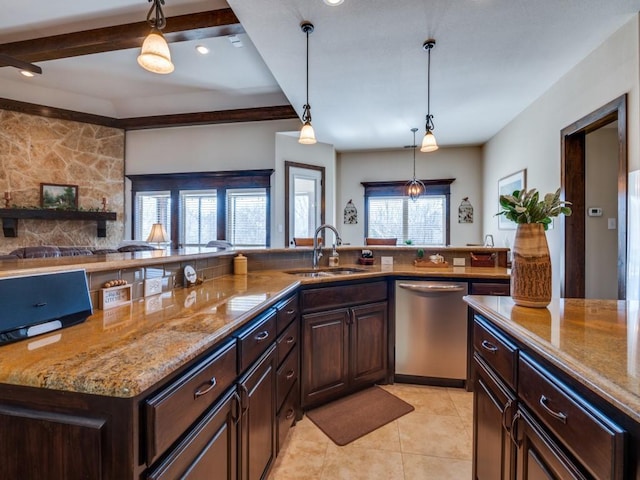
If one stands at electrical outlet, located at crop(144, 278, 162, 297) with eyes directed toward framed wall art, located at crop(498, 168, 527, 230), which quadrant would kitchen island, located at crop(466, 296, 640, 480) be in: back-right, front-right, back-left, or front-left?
front-right

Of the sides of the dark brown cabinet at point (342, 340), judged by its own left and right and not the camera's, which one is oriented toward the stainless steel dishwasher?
left

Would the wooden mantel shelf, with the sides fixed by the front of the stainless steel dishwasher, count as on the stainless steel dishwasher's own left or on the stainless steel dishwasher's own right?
on the stainless steel dishwasher's own right

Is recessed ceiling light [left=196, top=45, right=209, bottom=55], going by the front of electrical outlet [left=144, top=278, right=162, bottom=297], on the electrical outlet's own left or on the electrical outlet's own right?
on the electrical outlet's own left

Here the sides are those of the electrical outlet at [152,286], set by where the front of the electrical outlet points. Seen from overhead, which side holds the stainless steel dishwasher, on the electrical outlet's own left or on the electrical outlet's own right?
on the electrical outlet's own left

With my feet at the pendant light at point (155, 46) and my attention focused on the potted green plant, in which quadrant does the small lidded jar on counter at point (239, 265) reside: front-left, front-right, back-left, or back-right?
front-left

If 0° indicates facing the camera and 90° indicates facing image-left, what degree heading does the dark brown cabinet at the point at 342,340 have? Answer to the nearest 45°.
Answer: approximately 315°

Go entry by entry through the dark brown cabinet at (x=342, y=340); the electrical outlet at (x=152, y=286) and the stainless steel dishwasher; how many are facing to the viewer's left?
0

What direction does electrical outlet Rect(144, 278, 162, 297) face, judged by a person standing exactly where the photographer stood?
facing the viewer and to the right of the viewer

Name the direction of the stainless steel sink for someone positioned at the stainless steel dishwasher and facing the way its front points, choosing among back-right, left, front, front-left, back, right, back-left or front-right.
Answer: right

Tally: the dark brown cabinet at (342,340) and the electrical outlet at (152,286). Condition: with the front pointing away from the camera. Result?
0

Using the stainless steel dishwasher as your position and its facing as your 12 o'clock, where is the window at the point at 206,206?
The window is roughly at 4 o'clock from the stainless steel dishwasher.

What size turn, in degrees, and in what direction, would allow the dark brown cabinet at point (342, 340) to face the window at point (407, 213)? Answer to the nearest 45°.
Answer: approximately 135° to its left

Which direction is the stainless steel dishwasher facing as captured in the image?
toward the camera

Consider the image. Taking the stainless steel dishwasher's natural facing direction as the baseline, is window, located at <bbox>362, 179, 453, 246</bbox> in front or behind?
behind

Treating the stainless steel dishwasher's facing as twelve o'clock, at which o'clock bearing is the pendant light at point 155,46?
The pendant light is roughly at 2 o'clock from the stainless steel dishwasher.
